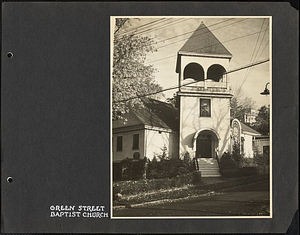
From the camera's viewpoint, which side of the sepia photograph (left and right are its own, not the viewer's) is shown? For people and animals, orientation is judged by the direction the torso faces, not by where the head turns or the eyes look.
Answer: front
